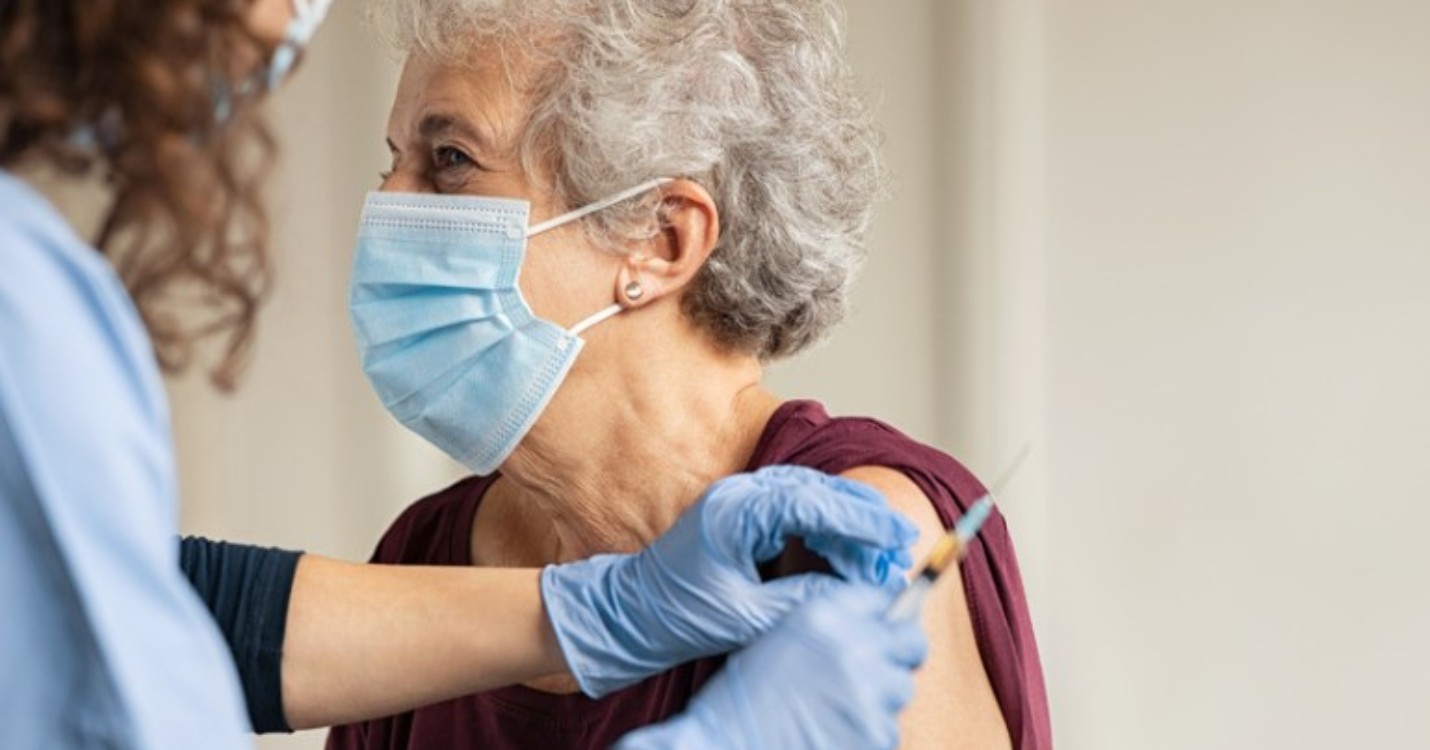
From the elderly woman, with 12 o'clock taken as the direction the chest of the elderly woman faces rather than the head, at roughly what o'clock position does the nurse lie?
The nurse is roughly at 11 o'clock from the elderly woman.

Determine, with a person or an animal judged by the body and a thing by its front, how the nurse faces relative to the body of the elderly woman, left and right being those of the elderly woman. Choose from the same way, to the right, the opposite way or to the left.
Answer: the opposite way

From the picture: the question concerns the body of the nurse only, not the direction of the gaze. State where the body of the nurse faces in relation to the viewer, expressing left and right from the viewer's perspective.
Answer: facing away from the viewer and to the right of the viewer

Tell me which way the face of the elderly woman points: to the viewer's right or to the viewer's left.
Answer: to the viewer's left

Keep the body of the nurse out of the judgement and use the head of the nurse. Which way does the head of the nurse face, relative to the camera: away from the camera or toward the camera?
away from the camera
